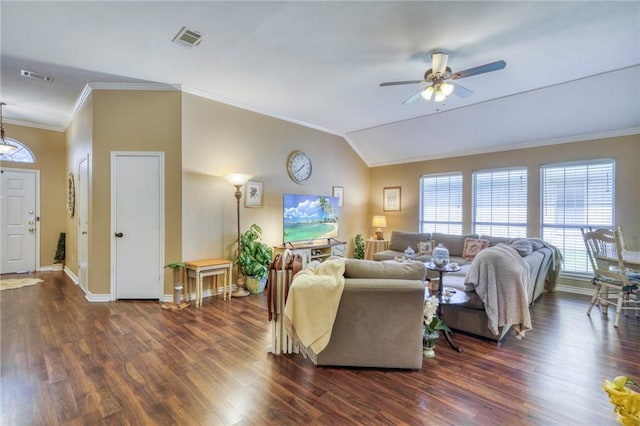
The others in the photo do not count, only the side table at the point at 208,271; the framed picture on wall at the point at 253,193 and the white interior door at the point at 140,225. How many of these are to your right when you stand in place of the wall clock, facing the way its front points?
3

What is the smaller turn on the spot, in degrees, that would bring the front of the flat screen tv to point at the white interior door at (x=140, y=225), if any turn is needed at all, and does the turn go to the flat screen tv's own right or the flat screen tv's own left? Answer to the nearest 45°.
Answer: approximately 90° to the flat screen tv's own right

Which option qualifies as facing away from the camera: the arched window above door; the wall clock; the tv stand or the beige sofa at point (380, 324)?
the beige sofa

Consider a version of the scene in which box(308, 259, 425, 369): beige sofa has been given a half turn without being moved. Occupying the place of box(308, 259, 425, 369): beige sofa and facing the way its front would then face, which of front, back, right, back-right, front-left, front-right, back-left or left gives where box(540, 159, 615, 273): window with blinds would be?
back-left

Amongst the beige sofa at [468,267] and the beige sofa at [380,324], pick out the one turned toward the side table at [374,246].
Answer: the beige sofa at [380,324]

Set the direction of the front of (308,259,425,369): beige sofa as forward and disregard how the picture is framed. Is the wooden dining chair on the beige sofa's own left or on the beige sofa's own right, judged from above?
on the beige sofa's own right

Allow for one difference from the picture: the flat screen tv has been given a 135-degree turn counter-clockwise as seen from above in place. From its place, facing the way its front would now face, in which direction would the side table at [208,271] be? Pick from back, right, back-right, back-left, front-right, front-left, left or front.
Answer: back-left

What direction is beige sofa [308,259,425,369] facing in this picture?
away from the camera

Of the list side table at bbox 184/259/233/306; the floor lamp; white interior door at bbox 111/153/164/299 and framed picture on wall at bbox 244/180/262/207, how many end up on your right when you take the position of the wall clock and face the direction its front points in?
4

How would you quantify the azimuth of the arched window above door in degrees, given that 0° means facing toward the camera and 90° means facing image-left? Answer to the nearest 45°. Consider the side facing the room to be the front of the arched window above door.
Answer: approximately 0°

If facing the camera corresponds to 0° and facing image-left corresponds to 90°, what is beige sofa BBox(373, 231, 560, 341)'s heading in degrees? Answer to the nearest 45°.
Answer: approximately 45°

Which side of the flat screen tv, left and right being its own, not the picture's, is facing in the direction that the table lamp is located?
left

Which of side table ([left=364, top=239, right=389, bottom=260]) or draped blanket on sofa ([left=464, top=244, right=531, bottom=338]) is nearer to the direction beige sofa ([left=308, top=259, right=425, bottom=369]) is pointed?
the side table
